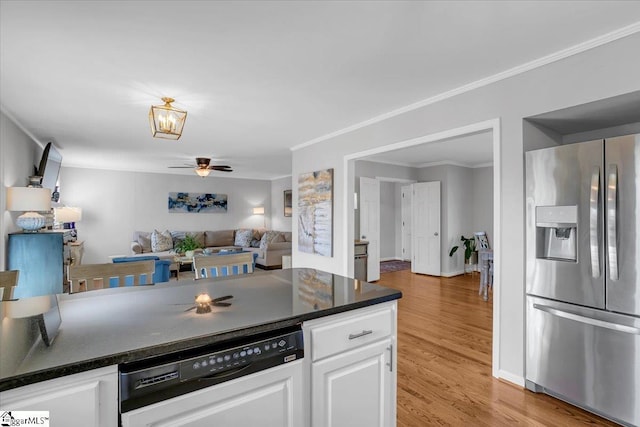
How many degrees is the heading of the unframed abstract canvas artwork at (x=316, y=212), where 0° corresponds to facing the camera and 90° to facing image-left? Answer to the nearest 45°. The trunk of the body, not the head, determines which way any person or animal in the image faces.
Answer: approximately 45°

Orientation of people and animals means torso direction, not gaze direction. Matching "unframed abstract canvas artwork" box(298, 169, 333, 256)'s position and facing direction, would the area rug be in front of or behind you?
behind

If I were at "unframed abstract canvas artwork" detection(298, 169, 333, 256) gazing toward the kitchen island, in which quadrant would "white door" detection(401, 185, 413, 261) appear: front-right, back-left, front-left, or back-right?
back-left

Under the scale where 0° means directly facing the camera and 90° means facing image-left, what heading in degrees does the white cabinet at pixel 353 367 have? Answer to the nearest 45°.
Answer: approximately 315°

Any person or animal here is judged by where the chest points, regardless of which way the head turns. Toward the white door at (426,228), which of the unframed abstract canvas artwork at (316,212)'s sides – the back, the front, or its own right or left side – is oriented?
back

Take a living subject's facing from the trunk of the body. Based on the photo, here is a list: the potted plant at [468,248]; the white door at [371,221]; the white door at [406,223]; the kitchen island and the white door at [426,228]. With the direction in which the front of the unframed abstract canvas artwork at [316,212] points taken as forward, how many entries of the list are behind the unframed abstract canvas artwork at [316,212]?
4

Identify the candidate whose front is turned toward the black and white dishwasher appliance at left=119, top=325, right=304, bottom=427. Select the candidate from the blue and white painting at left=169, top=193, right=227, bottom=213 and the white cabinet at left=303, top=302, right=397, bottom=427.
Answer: the blue and white painting

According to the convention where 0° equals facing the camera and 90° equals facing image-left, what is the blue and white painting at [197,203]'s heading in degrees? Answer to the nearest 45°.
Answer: approximately 0°

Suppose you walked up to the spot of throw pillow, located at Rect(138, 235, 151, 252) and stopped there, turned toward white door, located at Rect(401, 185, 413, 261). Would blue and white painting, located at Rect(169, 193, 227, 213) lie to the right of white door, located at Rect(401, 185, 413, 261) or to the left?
left

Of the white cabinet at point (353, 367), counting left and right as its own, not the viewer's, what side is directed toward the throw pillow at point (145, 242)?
back

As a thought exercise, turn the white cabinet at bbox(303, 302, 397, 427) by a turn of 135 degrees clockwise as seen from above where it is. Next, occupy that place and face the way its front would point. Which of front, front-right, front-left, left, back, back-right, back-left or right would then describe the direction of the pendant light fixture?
front-right
